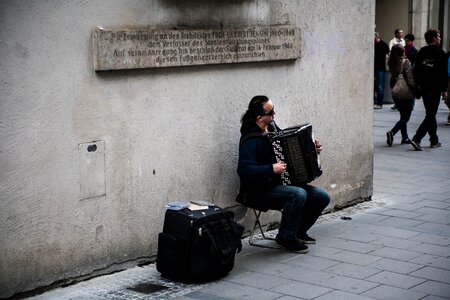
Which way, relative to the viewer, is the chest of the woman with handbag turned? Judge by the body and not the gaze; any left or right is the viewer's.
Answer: facing away from the viewer and to the right of the viewer

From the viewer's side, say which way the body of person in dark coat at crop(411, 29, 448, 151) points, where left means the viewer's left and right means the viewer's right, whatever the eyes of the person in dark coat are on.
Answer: facing away from the viewer and to the right of the viewer

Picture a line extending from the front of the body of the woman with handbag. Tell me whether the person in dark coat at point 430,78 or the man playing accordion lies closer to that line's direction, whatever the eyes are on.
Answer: the person in dark coat

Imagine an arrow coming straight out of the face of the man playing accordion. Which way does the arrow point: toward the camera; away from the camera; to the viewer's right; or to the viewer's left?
to the viewer's right

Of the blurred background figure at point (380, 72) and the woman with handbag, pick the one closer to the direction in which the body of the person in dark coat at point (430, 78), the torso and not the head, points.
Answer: the blurred background figure

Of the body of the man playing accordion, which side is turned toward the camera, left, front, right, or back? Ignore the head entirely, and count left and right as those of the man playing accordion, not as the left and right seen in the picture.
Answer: right

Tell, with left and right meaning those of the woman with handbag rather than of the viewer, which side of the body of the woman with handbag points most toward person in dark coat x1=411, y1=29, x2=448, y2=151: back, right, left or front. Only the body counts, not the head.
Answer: right
